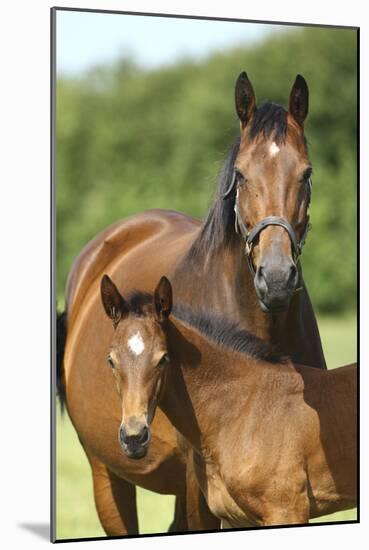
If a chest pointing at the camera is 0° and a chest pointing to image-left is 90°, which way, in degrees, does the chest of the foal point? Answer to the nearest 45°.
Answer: approximately 45°

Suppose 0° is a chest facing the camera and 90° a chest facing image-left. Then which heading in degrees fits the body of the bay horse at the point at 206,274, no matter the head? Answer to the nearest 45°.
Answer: approximately 315°
